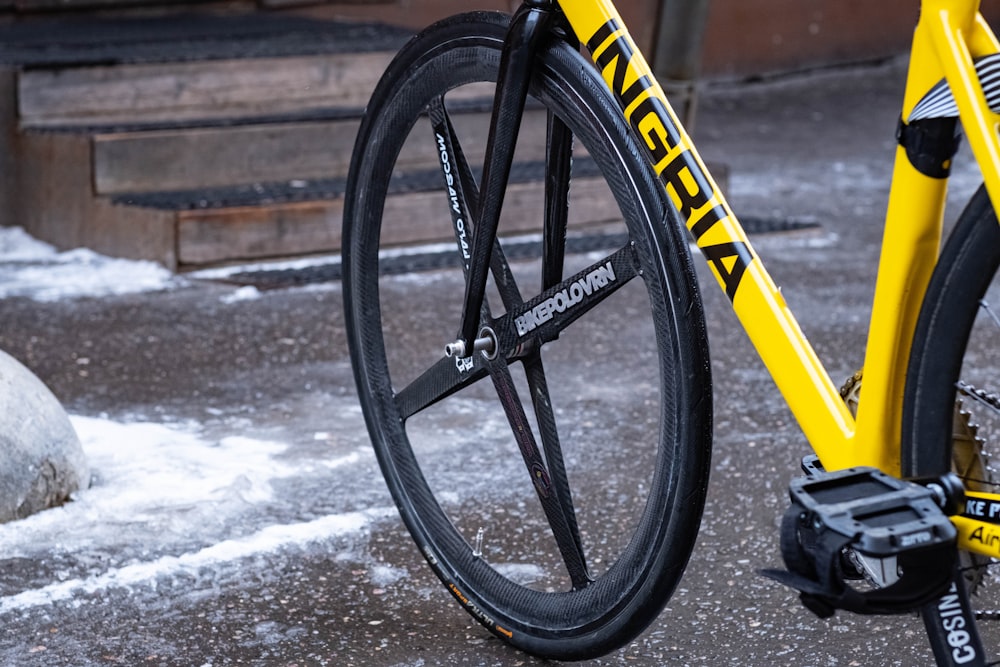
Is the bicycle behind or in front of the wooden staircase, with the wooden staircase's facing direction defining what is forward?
in front

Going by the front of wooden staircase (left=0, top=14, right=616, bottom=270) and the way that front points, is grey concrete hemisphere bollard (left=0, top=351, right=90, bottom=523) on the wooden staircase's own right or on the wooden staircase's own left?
on the wooden staircase's own right

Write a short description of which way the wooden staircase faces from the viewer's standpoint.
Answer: facing the viewer and to the right of the viewer
